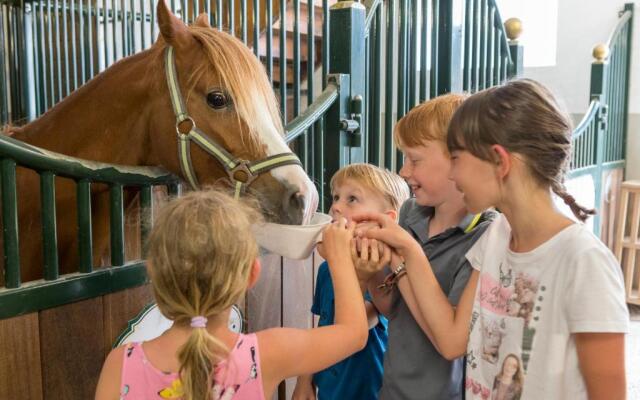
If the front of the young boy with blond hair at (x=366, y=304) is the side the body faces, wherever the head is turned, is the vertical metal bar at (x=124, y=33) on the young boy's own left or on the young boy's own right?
on the young boy's own right

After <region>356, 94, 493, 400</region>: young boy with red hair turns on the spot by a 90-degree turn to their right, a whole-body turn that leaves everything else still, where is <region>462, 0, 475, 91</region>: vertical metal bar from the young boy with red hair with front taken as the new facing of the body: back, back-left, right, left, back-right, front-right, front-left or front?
front-right

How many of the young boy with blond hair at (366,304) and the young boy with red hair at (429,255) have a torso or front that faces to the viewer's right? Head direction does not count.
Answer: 0

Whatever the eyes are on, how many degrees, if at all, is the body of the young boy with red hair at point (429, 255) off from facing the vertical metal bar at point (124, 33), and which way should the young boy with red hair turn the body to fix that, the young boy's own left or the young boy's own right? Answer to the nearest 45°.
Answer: approximately 90° to the young boy's own right

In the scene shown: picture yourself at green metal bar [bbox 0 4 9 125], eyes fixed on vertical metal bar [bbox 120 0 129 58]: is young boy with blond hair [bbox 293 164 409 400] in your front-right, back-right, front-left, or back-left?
front-right

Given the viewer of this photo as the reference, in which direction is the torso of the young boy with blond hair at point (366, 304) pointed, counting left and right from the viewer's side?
facing the viewer and to the left of the viewer

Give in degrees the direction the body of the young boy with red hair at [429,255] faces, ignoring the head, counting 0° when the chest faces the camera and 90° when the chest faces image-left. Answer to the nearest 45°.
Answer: approximately 45°

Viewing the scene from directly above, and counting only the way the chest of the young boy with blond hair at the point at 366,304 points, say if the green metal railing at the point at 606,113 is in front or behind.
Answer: behind

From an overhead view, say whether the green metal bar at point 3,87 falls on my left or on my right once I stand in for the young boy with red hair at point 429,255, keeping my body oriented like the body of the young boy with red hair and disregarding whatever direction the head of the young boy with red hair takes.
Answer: on my right

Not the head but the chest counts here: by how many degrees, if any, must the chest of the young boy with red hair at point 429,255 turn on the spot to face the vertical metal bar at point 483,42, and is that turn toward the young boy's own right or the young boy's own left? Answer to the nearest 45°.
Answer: approximately 135° to the young boy's own right

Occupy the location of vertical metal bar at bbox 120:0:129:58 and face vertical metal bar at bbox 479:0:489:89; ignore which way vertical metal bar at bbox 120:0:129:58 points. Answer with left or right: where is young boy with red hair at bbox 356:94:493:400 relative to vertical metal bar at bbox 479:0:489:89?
right
